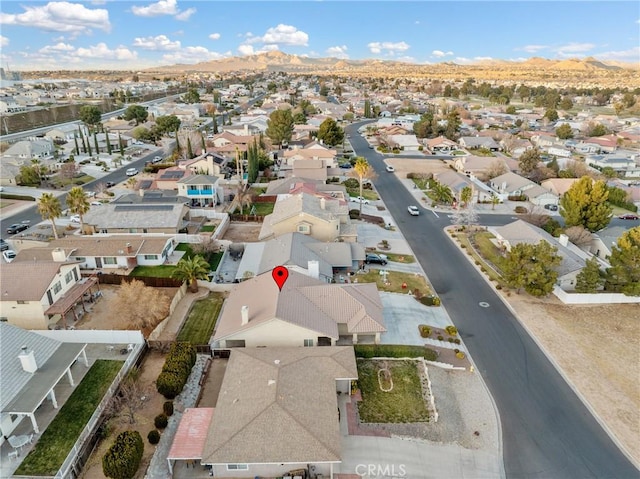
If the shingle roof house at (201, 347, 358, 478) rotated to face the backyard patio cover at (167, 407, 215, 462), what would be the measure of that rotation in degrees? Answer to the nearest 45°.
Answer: approximately 180°

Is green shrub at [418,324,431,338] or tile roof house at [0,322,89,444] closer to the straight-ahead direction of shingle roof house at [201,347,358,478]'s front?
the green shrub

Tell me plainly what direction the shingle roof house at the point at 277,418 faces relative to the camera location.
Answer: facing to the right of the viewer

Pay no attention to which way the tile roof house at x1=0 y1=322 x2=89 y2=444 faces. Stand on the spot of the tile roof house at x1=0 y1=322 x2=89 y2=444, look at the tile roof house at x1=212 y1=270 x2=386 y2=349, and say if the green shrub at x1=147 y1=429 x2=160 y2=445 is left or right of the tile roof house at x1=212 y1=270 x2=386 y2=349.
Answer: right

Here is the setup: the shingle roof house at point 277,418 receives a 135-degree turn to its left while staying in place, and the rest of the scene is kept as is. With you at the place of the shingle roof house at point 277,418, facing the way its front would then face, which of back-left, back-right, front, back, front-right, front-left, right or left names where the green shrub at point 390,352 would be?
right

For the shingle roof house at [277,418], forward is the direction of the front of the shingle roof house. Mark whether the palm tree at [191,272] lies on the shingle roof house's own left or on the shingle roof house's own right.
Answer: on the shingle roof house's own left

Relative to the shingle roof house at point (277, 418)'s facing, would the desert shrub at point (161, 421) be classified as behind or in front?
behind

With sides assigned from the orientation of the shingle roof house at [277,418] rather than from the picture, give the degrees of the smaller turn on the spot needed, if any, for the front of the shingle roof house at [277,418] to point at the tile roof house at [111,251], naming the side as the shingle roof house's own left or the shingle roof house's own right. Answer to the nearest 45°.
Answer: approximately 135° to the shingle roof house's own left

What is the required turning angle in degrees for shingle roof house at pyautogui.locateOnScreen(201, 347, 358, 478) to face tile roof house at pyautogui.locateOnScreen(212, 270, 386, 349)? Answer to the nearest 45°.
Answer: approximately 90° to its left

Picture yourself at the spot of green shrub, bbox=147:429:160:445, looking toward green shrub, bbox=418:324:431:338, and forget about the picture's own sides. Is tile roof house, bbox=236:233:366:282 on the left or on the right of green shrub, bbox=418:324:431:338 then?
left

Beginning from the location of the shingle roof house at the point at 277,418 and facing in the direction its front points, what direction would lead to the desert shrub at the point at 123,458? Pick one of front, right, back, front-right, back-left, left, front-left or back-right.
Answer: back

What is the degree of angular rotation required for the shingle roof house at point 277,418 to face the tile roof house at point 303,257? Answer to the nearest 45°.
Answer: approximately 90° to its left

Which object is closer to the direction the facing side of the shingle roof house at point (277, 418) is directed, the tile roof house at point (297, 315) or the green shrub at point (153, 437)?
the tile roof house

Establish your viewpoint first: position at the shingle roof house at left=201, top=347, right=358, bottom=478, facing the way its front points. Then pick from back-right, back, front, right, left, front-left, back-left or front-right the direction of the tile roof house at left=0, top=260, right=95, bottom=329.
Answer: back-left

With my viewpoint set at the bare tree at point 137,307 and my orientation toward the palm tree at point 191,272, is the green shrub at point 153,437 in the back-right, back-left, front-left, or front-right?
back-right

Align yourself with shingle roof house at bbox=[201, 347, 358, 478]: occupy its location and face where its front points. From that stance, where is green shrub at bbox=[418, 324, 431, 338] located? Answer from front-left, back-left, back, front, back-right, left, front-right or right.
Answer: front-left
